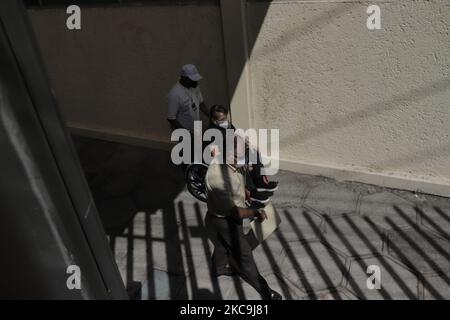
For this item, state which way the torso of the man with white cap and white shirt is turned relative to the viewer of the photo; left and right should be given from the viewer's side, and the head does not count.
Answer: facing the viewer and to the right of the viewer

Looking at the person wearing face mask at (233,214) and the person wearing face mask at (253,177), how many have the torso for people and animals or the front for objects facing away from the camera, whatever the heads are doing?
0
